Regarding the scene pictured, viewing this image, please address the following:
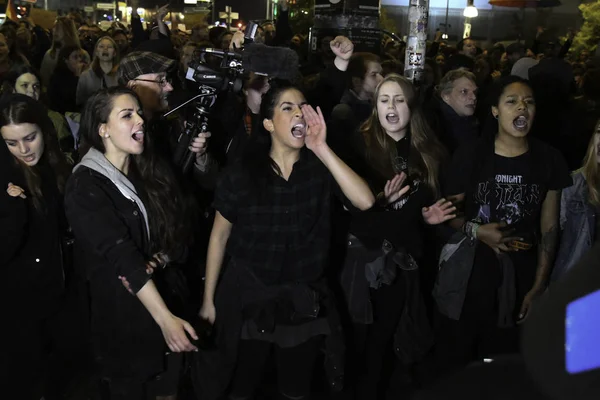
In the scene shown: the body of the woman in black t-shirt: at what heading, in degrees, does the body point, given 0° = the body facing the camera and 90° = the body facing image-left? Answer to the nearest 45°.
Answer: approximately 0°

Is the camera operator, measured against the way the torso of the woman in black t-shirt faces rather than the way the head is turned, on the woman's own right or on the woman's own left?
on the woman's own right

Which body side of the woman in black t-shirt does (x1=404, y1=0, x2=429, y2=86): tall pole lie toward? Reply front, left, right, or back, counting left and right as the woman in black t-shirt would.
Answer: back

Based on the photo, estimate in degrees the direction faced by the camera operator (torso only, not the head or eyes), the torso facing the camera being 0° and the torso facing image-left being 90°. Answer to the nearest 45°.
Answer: approximately 270°

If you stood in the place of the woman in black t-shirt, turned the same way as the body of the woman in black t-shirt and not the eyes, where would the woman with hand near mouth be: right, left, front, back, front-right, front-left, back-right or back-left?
front-right
